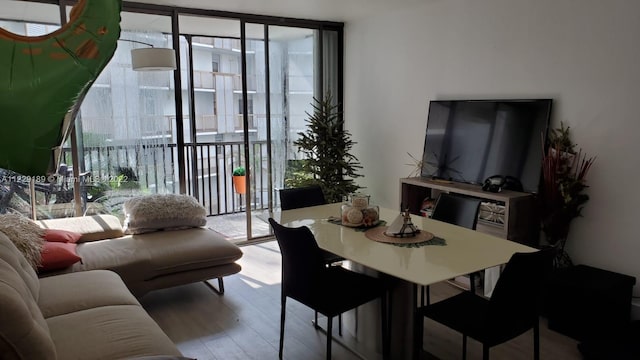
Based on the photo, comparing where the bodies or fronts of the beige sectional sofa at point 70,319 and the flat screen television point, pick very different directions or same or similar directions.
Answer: very different directions

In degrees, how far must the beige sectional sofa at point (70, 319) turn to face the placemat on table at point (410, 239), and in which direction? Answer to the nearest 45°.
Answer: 0° — it already faces it

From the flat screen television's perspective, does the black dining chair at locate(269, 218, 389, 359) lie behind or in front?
in front

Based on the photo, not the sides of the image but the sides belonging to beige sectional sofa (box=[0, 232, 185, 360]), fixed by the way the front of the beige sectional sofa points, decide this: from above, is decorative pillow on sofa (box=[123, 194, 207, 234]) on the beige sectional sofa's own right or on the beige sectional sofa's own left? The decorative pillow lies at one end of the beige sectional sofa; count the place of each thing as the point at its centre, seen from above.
on the beige sectional sofa's own left

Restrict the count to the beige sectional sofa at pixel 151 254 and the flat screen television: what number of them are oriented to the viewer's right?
1

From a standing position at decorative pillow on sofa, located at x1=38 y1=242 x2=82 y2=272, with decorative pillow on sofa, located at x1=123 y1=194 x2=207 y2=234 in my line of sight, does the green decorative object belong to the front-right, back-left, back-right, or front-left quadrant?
back-right

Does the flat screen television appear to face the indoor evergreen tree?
no

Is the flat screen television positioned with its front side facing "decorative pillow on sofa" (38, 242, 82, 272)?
yes

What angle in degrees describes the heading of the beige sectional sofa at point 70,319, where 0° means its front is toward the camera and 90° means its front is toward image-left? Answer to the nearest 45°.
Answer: approximately 270°

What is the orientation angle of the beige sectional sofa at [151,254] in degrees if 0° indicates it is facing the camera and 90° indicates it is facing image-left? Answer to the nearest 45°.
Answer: approximately 270°

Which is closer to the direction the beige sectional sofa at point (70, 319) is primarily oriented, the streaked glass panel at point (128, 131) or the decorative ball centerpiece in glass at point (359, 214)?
the decorative ball centerpiece in glass

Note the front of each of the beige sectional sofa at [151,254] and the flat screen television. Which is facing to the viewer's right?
the beige sectional sofa

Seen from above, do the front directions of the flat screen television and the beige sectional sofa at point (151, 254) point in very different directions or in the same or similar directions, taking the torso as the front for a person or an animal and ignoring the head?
very different directions

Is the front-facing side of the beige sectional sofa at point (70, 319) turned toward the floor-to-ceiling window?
no

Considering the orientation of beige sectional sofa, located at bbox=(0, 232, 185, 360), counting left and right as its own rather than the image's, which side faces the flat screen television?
front

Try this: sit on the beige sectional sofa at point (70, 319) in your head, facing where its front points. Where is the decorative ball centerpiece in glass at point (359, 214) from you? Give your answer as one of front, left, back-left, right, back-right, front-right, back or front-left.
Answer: front

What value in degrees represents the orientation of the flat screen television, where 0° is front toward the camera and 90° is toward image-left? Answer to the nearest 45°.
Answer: approximately 45°

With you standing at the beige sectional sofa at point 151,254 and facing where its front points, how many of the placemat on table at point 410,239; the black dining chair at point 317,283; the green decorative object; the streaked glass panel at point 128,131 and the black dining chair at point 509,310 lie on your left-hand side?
1
